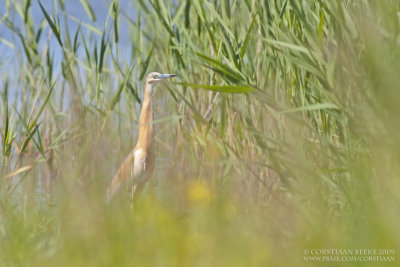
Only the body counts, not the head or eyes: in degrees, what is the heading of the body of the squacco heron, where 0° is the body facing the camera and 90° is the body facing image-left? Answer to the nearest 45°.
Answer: approximately 270°
